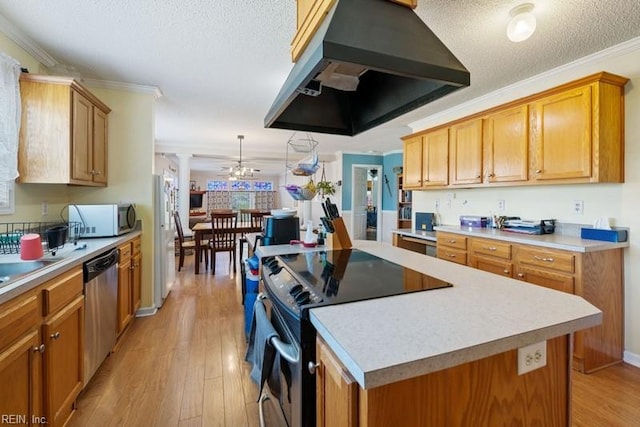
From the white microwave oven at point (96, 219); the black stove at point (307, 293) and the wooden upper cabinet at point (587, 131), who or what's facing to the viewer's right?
the white microwave oven

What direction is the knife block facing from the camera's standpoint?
to the viewer's left

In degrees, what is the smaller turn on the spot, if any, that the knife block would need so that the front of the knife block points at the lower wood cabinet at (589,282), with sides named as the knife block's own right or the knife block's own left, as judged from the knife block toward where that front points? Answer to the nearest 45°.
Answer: approximately 180°

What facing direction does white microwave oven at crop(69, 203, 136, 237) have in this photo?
to the viewer's right

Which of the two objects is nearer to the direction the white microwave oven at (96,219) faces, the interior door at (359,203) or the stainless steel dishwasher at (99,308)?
the interior door

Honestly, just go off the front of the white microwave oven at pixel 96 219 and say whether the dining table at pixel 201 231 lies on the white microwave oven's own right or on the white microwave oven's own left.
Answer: on the white microwave oven's own left

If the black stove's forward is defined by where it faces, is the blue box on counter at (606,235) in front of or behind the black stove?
behind

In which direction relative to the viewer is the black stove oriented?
to the viewer's left

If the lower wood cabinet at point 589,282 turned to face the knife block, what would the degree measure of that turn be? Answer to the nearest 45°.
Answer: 0° — it already faces it

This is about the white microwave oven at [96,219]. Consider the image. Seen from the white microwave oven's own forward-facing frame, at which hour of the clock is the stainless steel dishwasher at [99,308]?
The stainless steel dishwasher is roughly at 3 o'clock from the white microwave oven.
